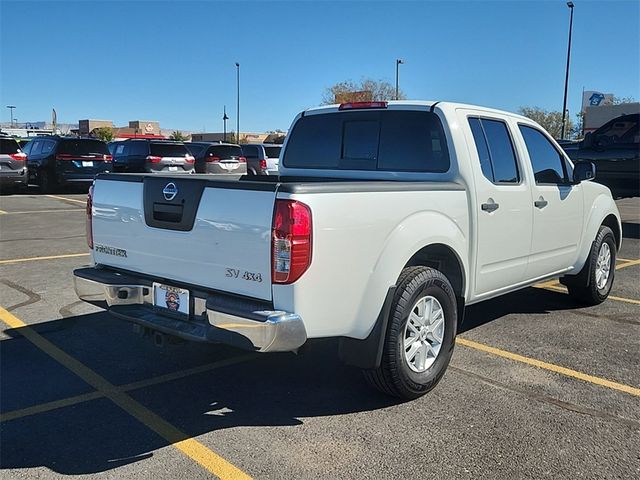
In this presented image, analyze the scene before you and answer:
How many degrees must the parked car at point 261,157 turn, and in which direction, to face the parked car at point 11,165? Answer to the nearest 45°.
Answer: approximately 90° to its left

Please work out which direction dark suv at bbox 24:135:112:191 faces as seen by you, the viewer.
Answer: facing away from the viewer and to the left of the viewer

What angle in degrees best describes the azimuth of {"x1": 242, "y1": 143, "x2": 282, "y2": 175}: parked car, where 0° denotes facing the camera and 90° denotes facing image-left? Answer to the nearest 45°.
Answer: approximately 135°

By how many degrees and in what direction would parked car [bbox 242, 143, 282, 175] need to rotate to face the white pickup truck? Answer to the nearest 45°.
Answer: approximately 135° to its left

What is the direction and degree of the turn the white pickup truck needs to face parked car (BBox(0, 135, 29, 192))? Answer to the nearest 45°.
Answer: approximately 90° to its left

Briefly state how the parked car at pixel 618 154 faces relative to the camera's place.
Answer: facing to the left of the viewer

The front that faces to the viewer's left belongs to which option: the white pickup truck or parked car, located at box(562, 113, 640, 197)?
the parked car

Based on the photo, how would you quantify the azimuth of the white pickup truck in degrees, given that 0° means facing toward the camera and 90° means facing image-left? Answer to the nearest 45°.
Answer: approximately 225°

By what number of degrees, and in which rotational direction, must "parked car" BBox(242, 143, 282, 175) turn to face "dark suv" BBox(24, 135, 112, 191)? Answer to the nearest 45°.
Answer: approximately 90° to its left

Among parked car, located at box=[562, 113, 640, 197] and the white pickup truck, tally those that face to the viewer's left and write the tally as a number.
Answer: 1

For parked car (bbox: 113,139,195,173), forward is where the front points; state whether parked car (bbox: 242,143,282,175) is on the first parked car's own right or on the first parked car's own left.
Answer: on the first parked car's own right

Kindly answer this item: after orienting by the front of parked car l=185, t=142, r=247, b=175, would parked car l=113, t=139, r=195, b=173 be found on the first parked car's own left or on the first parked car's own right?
on the first parked car's own left
